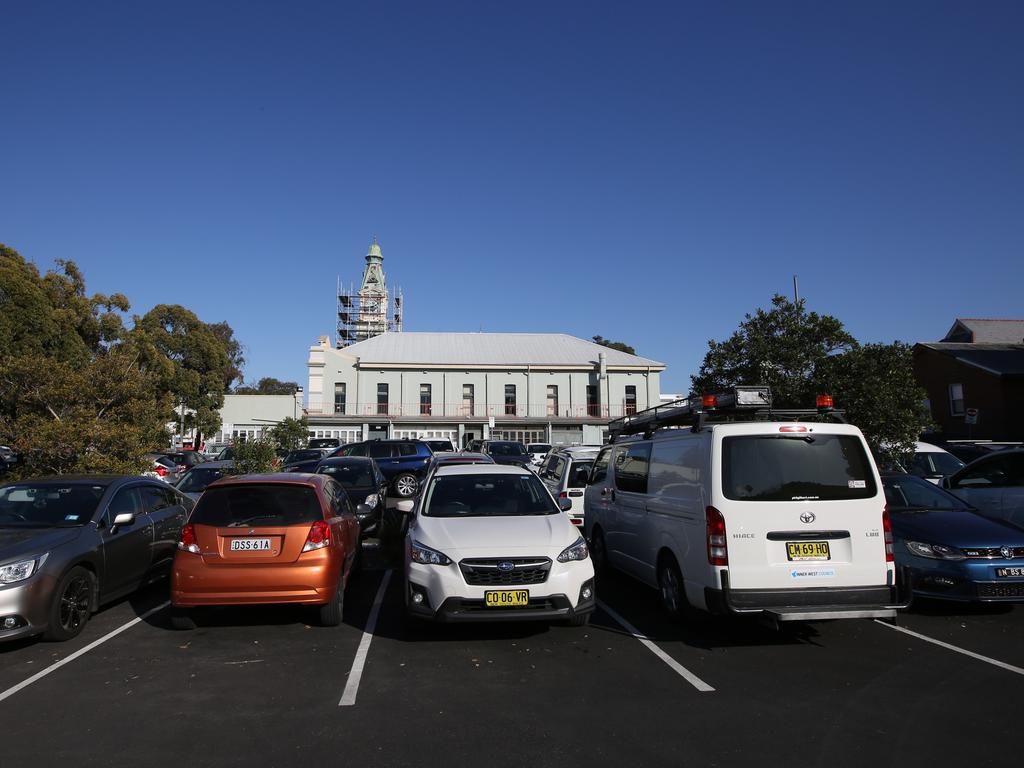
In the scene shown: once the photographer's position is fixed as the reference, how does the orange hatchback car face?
facing away from the viewer

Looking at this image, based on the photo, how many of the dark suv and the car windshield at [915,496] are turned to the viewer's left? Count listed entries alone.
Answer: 1

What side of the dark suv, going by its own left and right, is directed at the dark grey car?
left

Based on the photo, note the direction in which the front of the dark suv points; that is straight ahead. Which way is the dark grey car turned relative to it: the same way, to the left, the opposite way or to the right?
to the left

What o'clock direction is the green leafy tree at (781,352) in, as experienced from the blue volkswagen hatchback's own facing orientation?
The green leafy tree is roughly at 7 o'clock from the blue volkswagen hatchback.

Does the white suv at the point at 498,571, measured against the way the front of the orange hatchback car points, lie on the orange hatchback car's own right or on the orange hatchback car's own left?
on the orange hatchback car's own right

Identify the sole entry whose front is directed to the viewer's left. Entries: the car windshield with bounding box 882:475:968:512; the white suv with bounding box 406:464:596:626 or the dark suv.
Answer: the dark suv

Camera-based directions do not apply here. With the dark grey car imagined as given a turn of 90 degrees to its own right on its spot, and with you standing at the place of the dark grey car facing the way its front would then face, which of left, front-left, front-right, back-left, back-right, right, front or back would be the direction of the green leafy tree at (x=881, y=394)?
back-right

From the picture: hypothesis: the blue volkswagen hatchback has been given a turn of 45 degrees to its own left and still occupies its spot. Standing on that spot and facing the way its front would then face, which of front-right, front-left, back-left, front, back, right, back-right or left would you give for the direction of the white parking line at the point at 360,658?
back-right

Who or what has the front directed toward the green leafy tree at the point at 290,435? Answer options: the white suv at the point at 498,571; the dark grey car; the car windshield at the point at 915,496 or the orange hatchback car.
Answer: the orange hatchback car

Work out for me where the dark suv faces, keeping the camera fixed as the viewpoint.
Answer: facing to the left of the viewer
